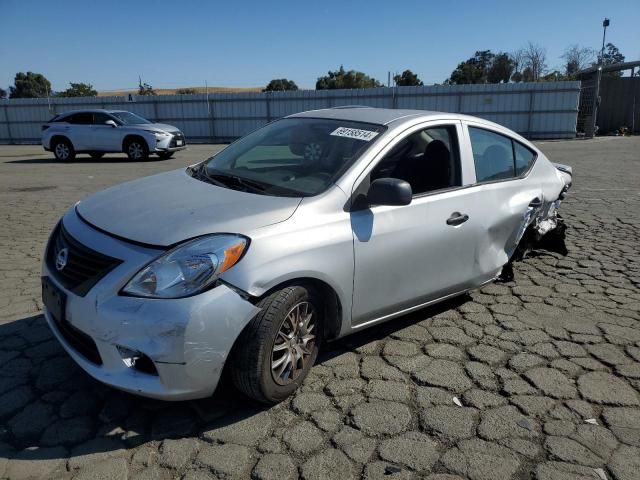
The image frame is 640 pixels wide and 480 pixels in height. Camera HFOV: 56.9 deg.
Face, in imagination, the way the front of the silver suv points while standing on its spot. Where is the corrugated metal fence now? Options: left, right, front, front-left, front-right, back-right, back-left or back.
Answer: left

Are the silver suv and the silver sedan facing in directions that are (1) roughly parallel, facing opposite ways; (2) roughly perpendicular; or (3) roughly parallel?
roughly perpendicular

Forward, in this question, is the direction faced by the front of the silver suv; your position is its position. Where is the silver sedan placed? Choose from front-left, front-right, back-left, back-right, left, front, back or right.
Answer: front-right

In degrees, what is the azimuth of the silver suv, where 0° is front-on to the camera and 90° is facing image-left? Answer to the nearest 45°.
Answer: approximately 315°

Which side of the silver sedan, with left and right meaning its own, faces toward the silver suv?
right

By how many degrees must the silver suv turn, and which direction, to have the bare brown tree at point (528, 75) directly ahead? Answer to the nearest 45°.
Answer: approximately 90° to its left

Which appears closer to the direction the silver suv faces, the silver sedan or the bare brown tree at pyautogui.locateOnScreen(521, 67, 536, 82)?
the silver sedan

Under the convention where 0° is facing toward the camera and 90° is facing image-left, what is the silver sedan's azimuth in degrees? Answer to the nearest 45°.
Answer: approximately 45°
